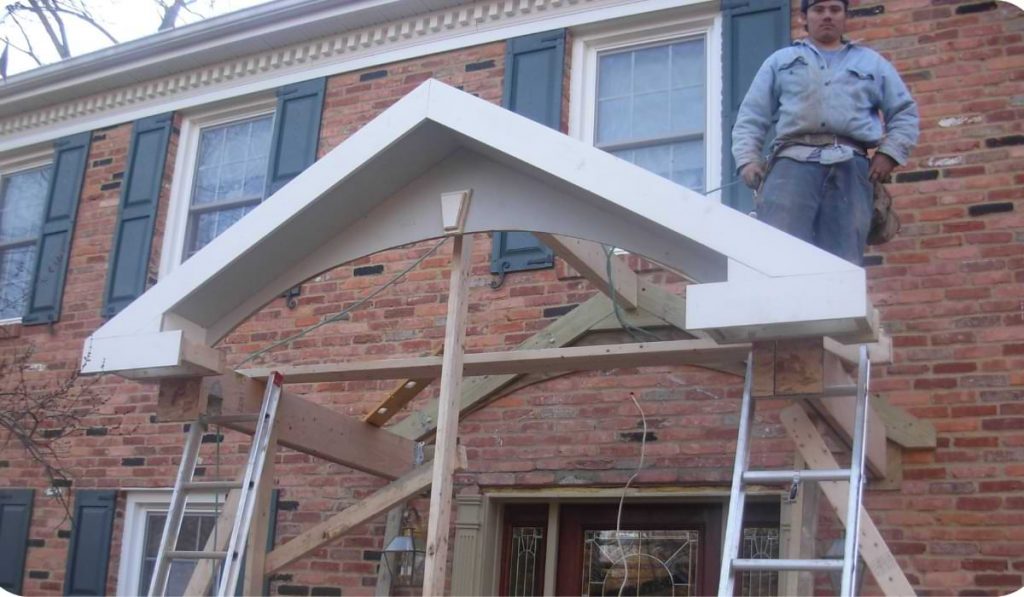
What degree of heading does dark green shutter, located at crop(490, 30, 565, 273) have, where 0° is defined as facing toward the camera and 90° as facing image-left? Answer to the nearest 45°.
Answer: approximately 0°

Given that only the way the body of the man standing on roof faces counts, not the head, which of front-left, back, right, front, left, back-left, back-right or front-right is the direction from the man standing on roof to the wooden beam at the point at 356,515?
right

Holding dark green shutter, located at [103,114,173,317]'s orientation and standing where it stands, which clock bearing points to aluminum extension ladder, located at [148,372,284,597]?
The aluminum extension ladder is roughly at 10 o'clock from the dark green shutter.

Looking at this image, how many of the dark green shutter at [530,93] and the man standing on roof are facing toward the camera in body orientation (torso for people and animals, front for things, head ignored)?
2

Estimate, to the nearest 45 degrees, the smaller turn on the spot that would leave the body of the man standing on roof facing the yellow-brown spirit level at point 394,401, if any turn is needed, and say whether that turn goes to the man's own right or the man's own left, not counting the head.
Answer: approximately 90° to the man's own right
